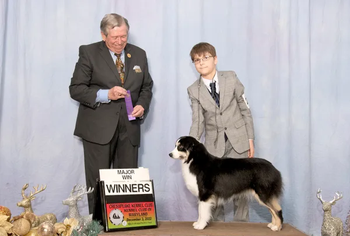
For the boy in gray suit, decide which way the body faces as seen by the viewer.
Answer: toward the camera

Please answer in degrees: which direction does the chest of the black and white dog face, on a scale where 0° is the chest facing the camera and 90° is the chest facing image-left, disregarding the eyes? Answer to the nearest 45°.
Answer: approximately 90°

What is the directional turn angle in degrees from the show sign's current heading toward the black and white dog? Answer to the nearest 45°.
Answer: approximately 90° to its left

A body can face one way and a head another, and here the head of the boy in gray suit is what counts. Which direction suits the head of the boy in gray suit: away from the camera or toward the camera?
toward the camera

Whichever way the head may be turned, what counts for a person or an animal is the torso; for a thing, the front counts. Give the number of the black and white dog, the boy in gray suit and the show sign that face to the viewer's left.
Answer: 1

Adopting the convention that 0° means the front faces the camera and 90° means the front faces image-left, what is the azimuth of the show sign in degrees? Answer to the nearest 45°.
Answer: approximately 0°

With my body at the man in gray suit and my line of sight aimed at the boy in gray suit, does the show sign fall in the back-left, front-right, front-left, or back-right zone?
front-right

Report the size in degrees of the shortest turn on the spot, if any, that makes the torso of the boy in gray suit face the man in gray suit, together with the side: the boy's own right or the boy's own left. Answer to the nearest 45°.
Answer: approximately 90° to the boy's own right

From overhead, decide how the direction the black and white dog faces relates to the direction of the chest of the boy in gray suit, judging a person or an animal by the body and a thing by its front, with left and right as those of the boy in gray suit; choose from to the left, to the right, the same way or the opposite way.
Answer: to the right

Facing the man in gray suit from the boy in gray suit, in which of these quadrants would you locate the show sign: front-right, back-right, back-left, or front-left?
front-left

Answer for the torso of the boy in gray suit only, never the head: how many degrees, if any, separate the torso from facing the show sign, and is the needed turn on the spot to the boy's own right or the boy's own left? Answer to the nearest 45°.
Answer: approximately 45° to the boy's own right

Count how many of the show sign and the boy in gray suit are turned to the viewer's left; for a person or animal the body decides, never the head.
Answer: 0

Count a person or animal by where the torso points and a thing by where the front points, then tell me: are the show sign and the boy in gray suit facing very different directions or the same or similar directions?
same or similar directions
